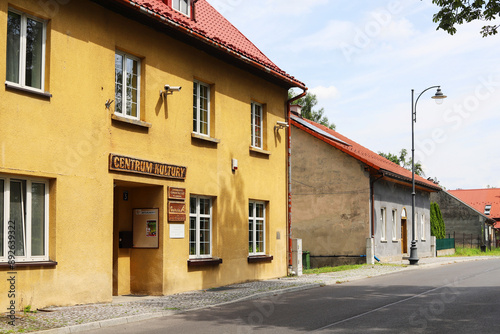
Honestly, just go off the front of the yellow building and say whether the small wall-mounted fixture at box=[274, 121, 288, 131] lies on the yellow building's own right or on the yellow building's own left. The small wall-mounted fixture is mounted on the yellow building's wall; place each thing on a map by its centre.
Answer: on the yellow building's own left

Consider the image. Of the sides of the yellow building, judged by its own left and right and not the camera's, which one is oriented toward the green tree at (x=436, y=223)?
left

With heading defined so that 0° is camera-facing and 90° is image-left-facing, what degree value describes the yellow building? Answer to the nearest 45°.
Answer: approximately 315°
